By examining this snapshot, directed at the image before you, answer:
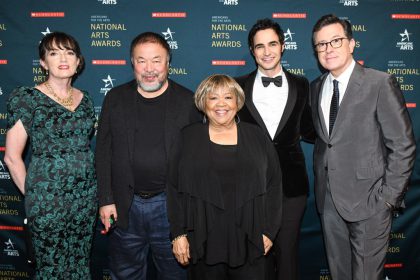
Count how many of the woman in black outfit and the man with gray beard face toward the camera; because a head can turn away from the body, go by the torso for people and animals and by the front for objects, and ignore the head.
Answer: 2

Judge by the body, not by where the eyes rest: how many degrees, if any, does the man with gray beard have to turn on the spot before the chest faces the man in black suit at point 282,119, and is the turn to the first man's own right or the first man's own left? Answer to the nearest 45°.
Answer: approximately 90° to the first man's own left

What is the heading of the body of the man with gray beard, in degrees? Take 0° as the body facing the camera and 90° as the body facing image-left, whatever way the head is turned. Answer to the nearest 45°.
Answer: approximately 0°

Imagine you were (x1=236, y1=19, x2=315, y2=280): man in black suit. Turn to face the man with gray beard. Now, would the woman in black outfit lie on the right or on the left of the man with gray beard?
left

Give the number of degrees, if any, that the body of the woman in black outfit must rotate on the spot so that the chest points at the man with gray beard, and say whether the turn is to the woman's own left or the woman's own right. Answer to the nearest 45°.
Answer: approximately 135° to the woman's own right

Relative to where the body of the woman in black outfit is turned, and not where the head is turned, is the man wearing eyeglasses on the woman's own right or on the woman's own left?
on the woman's own left

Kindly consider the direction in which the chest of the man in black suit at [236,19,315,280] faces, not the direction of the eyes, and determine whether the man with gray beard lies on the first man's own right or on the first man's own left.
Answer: on the first man's own right

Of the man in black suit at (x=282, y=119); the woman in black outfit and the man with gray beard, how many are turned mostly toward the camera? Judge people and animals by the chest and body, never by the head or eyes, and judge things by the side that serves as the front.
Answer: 3
